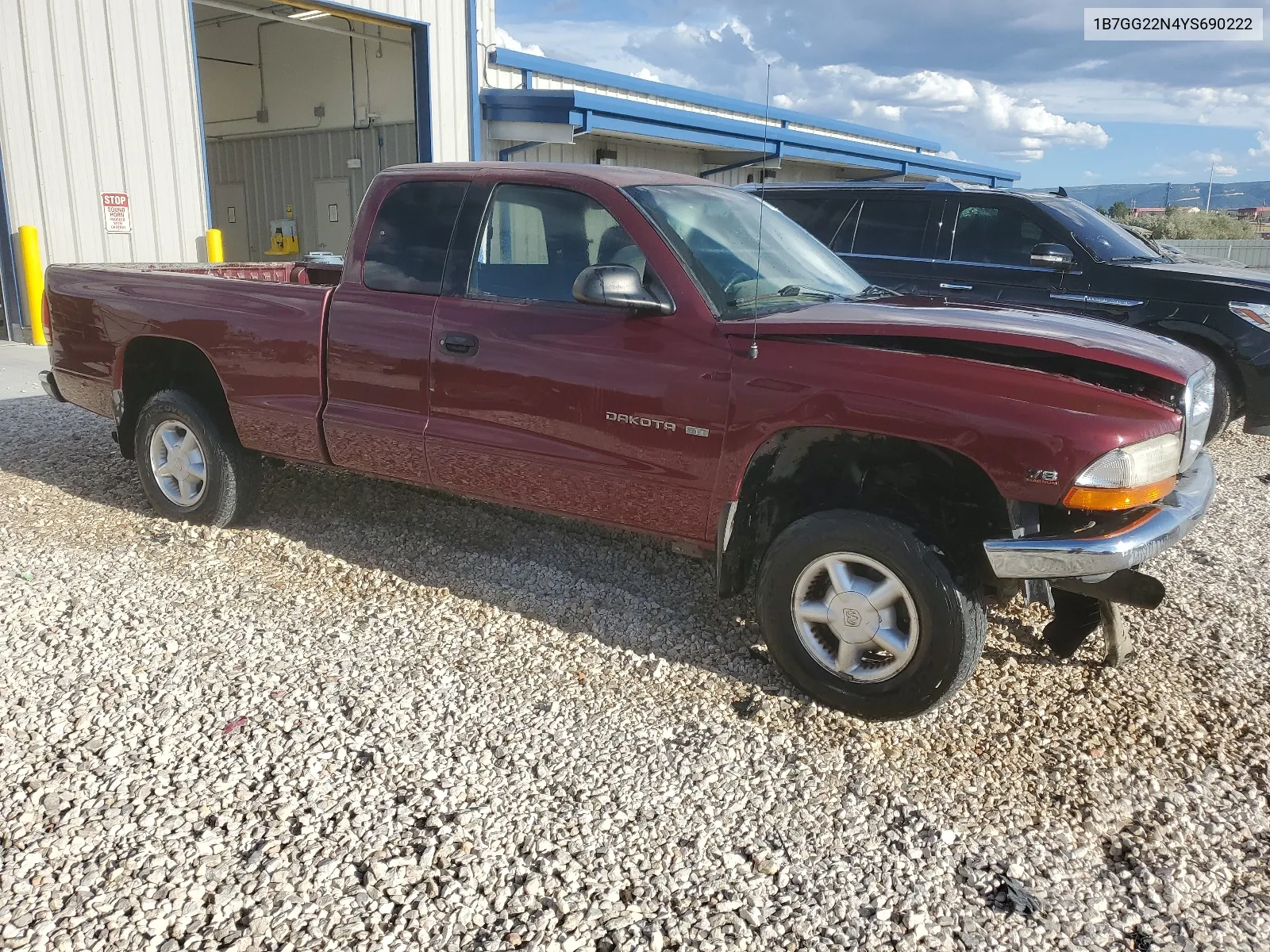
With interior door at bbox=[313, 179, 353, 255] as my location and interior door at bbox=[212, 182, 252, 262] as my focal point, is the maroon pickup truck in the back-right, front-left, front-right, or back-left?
back-left

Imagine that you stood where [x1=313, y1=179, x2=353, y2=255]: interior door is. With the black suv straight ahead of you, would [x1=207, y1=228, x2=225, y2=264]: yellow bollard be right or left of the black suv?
right

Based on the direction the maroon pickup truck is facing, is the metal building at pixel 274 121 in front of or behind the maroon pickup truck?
behind

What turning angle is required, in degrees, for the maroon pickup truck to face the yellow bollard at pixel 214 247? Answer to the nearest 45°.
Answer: approximately 180°

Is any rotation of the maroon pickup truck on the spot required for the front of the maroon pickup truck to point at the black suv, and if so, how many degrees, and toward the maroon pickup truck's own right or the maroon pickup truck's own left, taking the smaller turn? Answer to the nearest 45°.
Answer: approximately 90° to the maroon pickup truck's own left

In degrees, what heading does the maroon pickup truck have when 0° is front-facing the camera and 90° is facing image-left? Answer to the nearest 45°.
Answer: approximately 315°

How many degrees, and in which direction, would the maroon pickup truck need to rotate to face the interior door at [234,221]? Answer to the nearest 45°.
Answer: approximately 180°

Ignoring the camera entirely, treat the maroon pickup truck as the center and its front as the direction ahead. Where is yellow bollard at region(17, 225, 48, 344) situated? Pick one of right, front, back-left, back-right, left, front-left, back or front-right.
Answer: back
